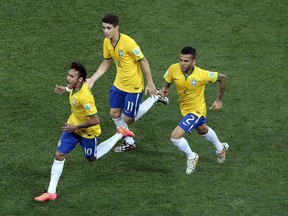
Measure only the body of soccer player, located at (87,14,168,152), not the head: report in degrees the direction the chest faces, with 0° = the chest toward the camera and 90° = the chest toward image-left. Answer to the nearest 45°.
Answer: approximately 45°

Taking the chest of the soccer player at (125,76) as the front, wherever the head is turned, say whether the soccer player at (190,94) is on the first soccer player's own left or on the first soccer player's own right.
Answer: on the first soccer player's own left

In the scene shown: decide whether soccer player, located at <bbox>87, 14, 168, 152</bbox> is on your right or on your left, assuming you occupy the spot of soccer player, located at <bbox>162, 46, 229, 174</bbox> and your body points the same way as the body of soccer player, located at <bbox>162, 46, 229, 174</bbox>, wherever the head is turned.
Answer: on your right

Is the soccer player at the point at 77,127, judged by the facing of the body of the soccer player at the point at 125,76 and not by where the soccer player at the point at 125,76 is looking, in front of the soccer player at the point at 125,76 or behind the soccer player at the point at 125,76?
in front

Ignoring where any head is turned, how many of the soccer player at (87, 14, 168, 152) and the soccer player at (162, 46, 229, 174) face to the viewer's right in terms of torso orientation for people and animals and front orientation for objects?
0

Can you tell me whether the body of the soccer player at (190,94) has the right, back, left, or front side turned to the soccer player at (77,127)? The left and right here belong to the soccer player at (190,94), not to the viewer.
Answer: front
